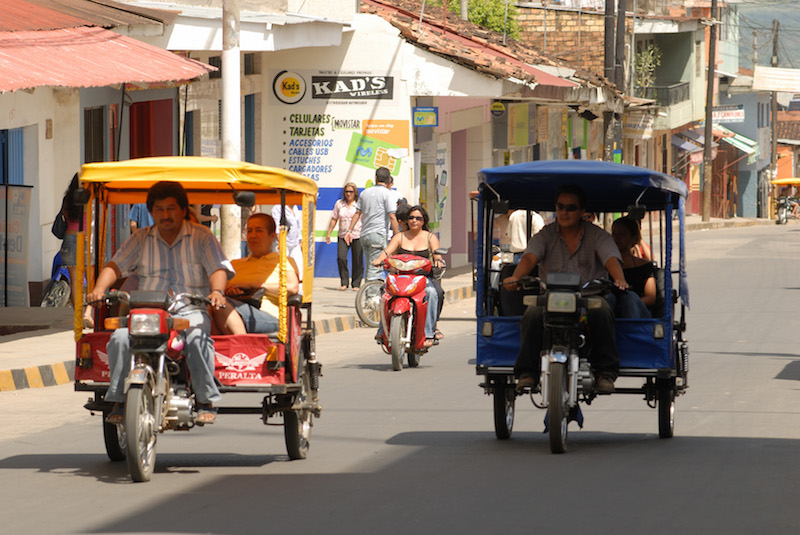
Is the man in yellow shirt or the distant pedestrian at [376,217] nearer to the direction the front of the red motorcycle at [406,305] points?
the man in yellow shirt

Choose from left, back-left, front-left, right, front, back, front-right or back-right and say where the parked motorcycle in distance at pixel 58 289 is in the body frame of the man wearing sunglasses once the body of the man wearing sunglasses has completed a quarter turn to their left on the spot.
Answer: back-left

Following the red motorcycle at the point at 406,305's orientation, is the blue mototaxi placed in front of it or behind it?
in front

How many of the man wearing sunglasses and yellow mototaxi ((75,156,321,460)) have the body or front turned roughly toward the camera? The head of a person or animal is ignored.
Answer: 2

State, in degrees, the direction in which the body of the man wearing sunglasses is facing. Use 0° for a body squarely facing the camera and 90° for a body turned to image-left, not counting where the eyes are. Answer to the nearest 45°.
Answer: approximately 0°

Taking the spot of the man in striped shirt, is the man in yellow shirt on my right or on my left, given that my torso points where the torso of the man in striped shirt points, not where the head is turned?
on my left

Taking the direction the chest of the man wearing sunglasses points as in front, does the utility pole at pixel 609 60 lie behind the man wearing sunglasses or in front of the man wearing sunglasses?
behind

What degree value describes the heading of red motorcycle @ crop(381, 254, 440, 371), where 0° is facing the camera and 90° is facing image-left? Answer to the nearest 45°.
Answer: approximately 0°

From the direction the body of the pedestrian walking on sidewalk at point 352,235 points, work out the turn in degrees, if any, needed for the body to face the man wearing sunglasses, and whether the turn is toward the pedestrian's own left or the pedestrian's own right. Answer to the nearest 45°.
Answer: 0° — they already face them

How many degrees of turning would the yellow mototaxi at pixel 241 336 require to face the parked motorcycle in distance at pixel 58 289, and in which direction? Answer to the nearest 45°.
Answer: approximately 180°
